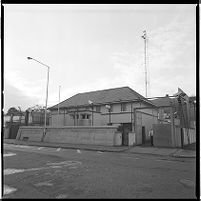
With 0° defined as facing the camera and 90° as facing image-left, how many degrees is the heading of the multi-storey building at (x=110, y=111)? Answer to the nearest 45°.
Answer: approximately 45°

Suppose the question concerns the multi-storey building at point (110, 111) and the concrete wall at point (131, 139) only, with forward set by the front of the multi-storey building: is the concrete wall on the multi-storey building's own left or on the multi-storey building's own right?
on the multi-storey building's own left
